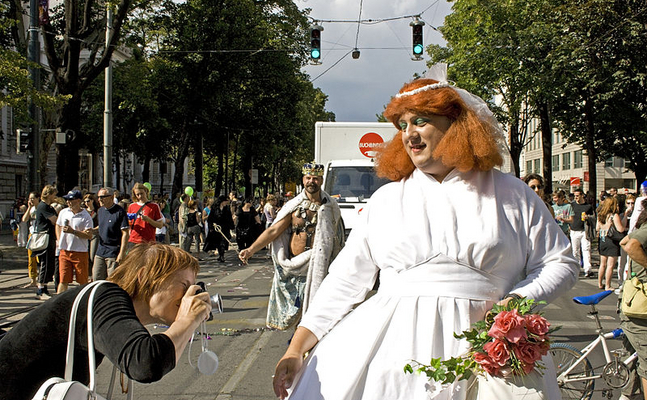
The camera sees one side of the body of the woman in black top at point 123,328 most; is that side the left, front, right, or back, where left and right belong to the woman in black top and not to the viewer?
right

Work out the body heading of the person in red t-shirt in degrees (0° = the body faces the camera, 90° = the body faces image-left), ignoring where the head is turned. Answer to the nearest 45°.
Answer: approximately 0°

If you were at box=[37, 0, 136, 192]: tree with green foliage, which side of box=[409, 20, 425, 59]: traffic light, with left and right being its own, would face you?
right

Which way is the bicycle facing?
to the viewer's right

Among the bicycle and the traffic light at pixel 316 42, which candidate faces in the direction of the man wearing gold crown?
the traffic light

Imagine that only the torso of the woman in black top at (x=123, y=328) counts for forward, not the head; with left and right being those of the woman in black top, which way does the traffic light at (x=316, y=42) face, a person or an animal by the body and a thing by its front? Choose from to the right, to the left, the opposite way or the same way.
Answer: to the right
